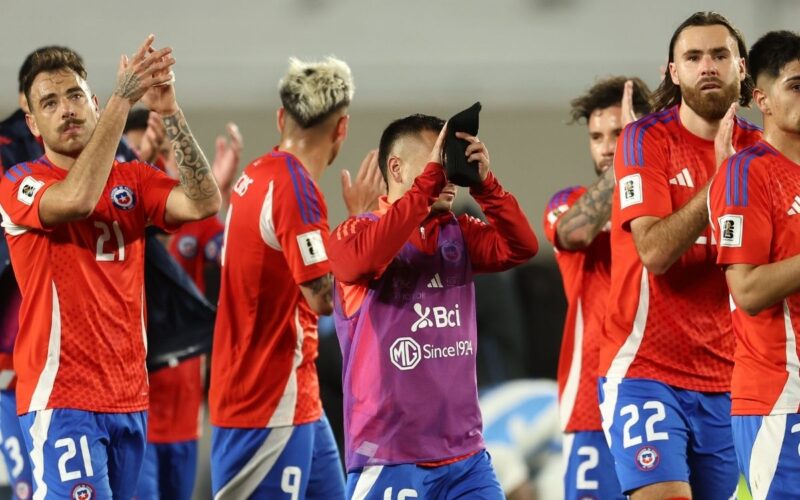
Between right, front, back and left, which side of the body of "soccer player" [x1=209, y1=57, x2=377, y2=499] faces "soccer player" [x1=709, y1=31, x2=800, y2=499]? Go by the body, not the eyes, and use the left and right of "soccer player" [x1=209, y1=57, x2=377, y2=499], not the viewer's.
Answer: right

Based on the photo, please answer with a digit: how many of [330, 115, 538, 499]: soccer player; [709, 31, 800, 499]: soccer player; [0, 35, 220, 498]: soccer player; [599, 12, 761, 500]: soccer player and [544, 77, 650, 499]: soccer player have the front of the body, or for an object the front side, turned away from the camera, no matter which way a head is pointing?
0

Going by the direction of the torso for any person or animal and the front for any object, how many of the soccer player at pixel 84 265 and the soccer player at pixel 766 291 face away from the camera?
0

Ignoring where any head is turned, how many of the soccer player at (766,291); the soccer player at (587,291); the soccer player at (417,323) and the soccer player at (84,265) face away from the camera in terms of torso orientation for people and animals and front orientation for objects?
0

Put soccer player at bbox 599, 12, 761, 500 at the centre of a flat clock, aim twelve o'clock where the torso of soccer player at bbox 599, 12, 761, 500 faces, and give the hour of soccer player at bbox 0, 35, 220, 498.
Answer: soccer player at bbox 0, 35, 220, 498 is roughly at 4 o'clock from soccer player at bbox 599, 12, 761, 500.

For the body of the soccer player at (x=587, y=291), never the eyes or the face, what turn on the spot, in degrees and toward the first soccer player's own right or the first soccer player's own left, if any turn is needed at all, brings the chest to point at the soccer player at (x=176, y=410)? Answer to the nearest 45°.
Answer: approximately 135° to the first soccer player's own right

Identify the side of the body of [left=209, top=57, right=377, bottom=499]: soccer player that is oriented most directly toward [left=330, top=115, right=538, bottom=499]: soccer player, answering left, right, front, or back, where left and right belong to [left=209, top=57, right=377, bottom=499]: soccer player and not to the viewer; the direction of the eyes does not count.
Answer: right

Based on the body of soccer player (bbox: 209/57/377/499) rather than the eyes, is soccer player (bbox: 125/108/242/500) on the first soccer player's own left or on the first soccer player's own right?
on the first soccer player's own left

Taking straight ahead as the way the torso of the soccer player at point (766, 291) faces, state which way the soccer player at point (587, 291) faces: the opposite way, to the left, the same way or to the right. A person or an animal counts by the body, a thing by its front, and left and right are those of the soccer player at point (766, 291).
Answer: the same way

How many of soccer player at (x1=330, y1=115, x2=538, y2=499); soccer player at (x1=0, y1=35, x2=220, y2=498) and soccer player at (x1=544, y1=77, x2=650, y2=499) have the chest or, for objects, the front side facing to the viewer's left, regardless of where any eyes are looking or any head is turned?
0

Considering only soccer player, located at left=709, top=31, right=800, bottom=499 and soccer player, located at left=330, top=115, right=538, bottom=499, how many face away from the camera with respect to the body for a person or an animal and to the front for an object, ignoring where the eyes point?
0

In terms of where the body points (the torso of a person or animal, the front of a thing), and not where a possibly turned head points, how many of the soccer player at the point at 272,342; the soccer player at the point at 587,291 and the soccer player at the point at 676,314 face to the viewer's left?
0

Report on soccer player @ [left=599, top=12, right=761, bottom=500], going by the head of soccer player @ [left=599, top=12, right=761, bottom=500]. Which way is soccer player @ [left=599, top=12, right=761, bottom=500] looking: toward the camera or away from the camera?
toward the camera

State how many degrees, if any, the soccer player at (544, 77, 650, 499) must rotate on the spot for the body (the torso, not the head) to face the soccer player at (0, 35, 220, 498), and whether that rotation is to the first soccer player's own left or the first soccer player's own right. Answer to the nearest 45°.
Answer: approximately 90° to the first soccer player's own right

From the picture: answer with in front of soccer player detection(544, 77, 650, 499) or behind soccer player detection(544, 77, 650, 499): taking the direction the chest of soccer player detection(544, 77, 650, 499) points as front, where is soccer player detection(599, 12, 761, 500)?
in front

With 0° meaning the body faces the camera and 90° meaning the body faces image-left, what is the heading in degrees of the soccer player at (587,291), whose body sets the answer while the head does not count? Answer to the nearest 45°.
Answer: approximately 315°

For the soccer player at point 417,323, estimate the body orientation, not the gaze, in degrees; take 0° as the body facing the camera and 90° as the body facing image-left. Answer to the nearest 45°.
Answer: approximately 315°

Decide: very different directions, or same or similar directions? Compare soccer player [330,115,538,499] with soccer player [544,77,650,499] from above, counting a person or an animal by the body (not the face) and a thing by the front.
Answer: same or similar directions
